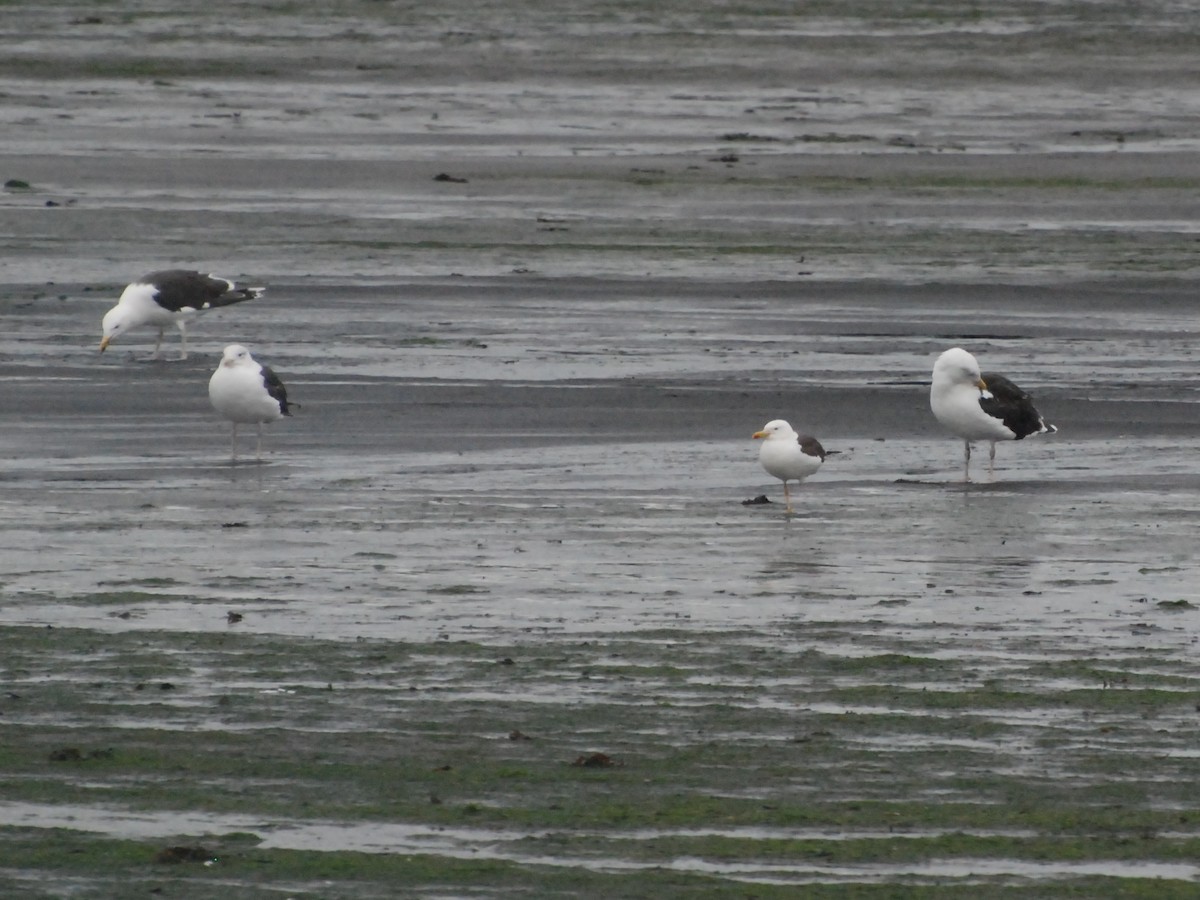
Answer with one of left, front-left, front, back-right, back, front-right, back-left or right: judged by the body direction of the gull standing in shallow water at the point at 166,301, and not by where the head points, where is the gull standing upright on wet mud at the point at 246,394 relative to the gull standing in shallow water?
left

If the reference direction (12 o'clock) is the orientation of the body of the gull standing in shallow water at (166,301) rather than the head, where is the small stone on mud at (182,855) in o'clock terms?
The small stone on mud is roughly at 9 o'clock from the gull standing in shallow water.

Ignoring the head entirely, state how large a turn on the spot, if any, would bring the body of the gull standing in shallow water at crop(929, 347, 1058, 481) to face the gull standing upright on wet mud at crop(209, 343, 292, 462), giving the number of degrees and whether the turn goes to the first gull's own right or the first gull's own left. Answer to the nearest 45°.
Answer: approximately 45° to the first gull's own right

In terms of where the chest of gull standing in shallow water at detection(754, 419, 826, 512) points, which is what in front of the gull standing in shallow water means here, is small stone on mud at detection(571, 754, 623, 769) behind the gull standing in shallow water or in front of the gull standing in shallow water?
in front

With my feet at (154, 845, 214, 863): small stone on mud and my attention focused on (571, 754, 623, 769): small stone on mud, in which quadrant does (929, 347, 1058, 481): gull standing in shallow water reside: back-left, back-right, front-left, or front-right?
front-left

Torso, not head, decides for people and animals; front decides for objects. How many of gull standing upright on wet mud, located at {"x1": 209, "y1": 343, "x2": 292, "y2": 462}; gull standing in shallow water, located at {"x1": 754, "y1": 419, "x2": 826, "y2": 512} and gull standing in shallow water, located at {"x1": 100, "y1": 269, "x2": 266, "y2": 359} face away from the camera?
0

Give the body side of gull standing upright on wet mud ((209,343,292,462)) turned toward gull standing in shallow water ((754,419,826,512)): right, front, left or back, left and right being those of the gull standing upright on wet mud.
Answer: left

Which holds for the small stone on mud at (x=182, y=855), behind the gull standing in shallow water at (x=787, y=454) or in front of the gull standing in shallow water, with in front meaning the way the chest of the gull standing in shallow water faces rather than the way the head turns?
in front

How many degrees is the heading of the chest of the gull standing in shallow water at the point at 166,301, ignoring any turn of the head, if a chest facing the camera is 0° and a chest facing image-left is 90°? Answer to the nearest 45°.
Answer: approximately 90°

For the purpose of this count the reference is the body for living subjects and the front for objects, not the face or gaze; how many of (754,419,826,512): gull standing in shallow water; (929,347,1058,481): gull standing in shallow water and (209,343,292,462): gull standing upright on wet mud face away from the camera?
0

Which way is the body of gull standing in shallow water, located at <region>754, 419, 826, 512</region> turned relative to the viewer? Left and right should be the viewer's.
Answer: facing the viewer and to the left of the viewer

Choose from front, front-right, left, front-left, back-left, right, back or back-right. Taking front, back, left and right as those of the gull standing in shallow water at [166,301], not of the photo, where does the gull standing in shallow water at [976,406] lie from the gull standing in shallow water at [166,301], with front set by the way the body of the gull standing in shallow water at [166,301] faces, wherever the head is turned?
back-left
